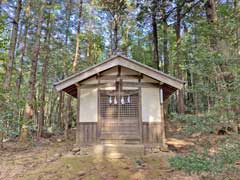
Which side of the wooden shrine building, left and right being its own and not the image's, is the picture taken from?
front
